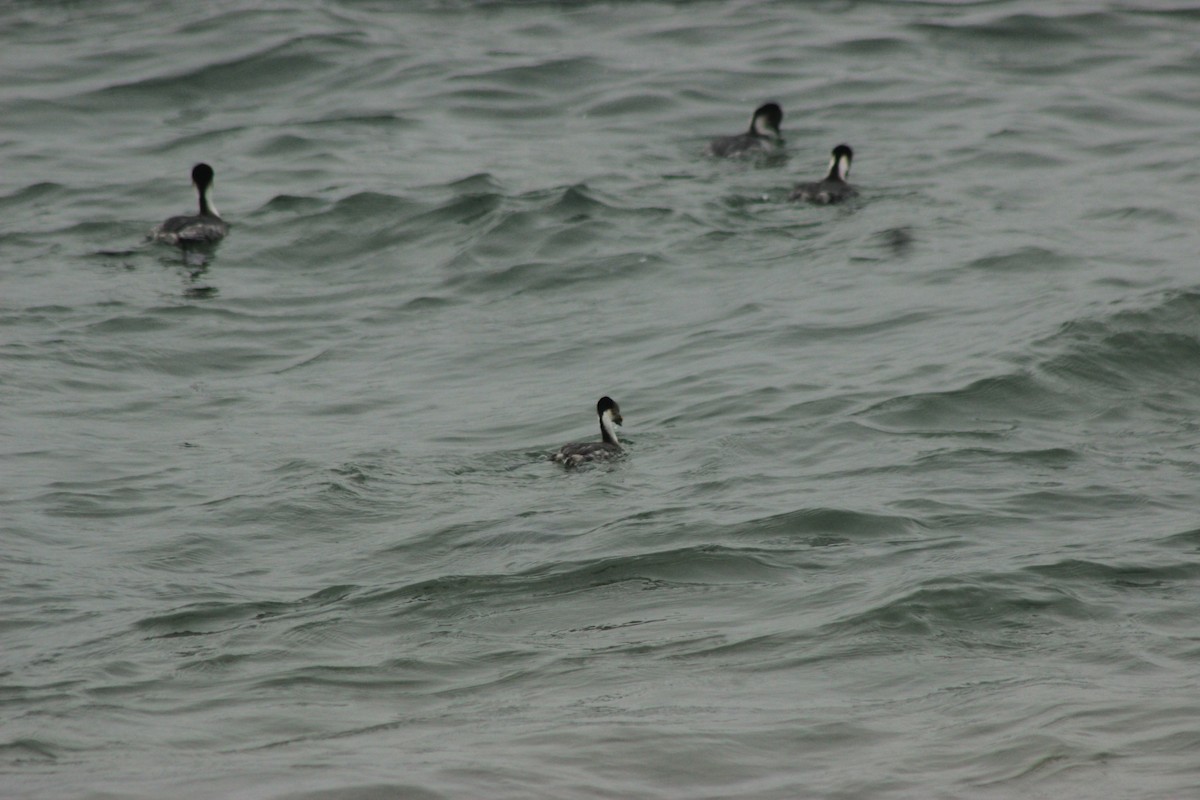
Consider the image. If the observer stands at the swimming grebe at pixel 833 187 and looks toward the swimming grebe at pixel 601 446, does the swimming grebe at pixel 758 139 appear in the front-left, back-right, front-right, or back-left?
back-right

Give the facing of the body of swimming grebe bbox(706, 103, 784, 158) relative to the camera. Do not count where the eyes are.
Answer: to the viewer's right

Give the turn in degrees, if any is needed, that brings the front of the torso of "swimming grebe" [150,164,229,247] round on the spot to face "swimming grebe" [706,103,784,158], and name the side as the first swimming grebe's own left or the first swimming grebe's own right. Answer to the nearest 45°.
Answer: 0° — it already faces it

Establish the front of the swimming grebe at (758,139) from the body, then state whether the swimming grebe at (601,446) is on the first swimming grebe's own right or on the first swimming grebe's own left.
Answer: on the first swimming grebe's own right

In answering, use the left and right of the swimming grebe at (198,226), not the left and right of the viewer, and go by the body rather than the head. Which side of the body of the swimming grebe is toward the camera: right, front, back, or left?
right

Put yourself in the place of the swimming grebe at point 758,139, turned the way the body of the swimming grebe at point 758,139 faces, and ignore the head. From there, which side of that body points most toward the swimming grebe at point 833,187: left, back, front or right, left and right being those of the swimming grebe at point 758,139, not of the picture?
right

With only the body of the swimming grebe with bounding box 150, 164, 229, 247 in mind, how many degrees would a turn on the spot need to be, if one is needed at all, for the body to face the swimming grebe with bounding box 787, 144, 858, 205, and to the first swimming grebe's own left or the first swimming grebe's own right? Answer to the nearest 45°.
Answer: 0° — it already faces it

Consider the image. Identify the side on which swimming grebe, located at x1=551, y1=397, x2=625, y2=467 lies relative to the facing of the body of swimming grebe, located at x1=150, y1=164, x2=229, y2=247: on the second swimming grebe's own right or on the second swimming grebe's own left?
on the second swimming grebe's own right

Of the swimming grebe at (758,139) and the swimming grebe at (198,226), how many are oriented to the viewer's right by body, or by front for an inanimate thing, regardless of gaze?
2
